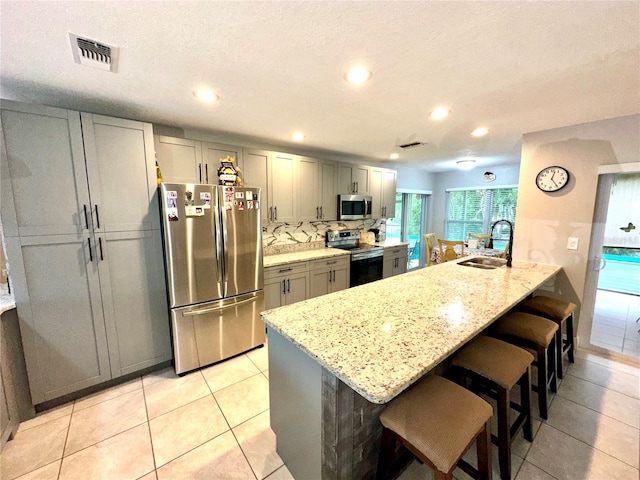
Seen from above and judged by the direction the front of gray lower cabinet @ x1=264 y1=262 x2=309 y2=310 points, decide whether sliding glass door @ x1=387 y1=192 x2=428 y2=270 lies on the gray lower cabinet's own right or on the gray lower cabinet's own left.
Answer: on the gray lower cabinet's own left

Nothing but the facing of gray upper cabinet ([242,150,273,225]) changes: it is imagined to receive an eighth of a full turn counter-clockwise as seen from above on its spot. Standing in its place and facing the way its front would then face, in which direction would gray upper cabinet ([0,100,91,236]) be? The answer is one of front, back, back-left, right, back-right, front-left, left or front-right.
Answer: back-right

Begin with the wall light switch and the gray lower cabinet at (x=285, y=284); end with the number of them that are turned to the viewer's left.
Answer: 0

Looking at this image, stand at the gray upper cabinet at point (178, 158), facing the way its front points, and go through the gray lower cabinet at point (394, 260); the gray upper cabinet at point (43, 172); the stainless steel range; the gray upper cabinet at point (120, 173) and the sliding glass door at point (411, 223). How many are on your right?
2

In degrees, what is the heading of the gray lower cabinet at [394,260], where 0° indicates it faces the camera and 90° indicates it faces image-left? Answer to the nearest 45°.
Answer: approximately 315°

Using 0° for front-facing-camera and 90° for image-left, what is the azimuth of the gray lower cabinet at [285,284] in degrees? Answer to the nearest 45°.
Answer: approximately 315°

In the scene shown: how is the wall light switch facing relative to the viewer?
toward the camera

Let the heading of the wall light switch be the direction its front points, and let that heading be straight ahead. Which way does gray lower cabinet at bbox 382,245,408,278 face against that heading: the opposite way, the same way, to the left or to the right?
to the left

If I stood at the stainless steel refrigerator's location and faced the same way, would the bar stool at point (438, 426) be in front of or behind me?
in front

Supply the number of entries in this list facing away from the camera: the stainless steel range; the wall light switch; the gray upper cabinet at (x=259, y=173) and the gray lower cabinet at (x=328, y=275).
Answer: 0

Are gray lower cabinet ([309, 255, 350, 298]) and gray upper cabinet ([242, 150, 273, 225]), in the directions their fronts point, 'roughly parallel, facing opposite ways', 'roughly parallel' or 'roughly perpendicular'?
roughly parallel

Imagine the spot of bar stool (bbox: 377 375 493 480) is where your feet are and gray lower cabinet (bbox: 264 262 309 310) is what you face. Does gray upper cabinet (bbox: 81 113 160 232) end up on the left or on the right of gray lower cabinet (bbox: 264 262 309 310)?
left

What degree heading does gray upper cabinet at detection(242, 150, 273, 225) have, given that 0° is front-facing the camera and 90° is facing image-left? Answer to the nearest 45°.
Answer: approximately 315°

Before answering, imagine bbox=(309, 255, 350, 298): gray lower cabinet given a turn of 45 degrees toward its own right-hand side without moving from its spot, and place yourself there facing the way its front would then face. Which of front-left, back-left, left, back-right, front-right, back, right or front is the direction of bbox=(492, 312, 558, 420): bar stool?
front-left

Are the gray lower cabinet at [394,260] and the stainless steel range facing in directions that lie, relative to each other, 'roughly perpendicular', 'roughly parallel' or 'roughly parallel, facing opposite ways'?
roughly parallel

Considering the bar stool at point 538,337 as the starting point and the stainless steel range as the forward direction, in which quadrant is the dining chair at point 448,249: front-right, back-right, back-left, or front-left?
front-right

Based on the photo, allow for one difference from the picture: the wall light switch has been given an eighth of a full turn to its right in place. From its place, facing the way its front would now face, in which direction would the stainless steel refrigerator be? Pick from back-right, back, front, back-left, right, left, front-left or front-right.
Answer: front

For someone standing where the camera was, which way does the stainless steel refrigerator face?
facing the viewer and to the right of the viewer
